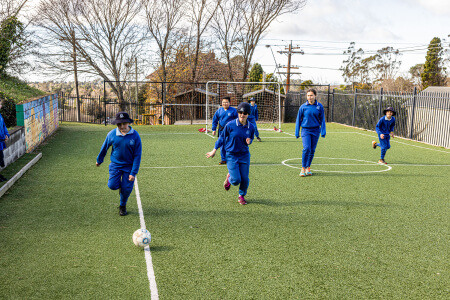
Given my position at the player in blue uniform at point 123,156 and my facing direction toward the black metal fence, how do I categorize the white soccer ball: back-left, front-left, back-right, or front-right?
back-right

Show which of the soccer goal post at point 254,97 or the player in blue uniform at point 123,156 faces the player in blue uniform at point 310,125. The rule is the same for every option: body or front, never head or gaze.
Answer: the soccer goal post

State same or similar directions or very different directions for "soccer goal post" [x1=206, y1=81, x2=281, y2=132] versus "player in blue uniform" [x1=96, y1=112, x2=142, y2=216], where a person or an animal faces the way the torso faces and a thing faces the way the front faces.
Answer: same or similar directions

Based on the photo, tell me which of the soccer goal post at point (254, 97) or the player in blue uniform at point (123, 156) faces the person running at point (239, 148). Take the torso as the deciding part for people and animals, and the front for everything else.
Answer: the soccer goal post

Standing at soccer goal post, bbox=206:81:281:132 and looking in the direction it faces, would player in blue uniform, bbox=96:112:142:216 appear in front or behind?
in front

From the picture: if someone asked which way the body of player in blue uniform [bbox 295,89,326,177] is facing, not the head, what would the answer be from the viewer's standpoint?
toward the camera

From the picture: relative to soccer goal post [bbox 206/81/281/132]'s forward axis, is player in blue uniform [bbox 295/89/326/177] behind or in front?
in front

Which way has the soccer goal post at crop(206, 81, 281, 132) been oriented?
toward the camera

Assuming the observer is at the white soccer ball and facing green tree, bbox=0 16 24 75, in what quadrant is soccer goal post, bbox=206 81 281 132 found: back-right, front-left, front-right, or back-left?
front-right

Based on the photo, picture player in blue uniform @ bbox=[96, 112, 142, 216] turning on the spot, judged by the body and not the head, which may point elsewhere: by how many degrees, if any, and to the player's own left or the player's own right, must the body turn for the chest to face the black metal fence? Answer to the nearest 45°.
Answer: approximately 135° to the player's own left

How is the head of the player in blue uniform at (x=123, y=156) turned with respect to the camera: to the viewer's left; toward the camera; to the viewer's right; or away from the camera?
toward the camera

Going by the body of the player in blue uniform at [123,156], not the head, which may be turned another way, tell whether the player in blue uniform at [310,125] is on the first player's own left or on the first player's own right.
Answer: on the first player's own left

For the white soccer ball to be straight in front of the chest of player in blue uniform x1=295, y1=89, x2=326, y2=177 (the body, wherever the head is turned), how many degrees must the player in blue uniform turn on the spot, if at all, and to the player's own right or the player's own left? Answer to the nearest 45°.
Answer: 0° — they already face it

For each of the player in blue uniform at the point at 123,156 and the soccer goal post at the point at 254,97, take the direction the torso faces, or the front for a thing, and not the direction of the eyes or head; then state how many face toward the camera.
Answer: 2

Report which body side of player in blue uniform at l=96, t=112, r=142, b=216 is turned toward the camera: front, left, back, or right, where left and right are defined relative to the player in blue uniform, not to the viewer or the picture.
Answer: front

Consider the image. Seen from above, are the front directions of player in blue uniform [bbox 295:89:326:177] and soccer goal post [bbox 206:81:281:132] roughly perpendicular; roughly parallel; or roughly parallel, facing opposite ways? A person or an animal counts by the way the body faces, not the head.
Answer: roughly parallel
